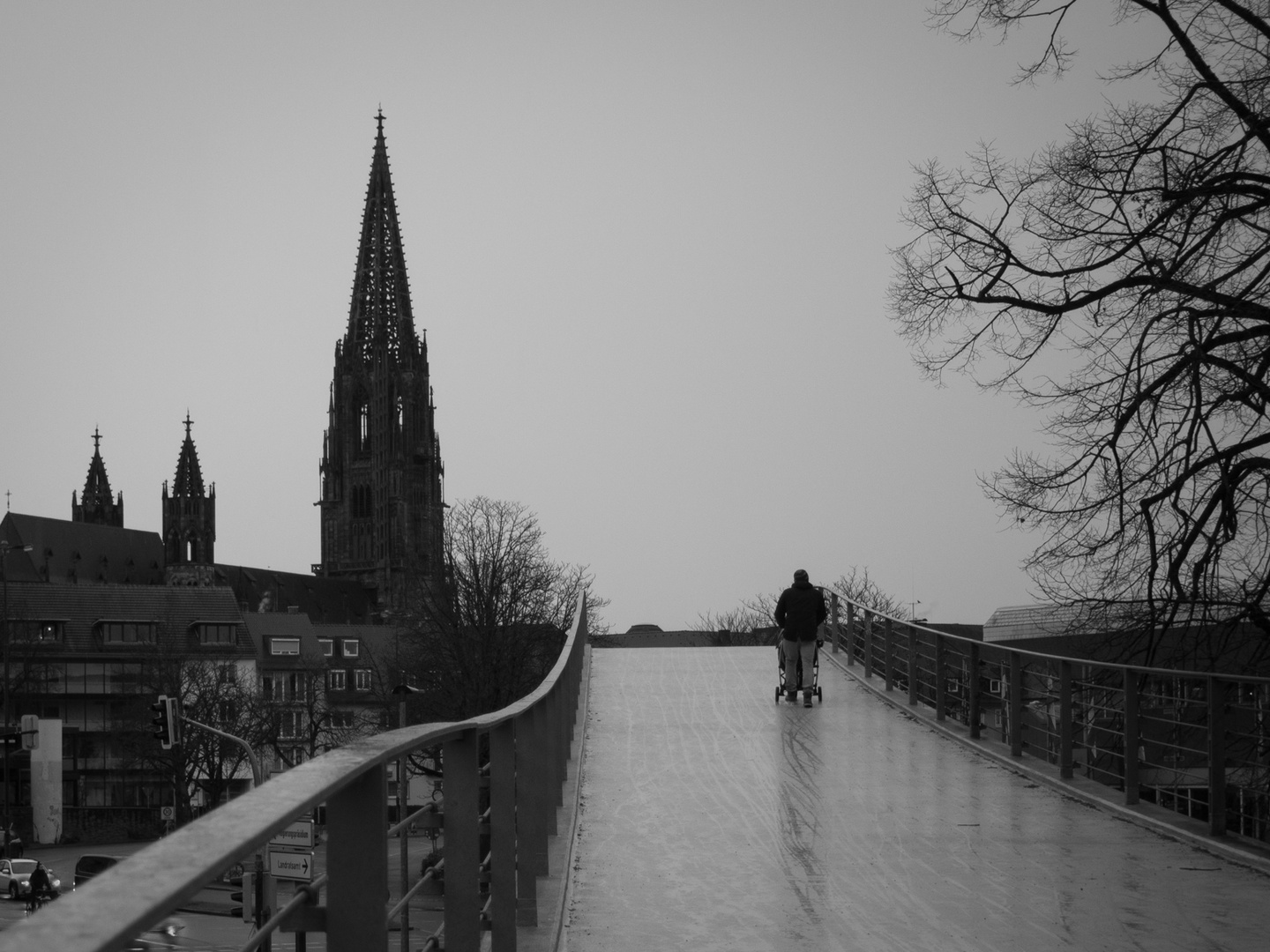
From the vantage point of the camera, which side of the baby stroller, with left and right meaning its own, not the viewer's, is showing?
back

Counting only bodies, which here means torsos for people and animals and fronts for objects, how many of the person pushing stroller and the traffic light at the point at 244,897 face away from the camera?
1

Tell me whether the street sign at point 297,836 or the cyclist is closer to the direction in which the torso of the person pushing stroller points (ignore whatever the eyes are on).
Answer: the cyclist

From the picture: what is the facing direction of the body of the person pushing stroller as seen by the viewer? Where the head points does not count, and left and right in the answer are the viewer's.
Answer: facing away from the viewer

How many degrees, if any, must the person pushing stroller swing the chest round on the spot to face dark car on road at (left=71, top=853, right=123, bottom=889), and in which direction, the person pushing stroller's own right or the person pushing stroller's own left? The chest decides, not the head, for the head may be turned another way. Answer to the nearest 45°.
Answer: approximately 45° to the person pushing stroller's own left

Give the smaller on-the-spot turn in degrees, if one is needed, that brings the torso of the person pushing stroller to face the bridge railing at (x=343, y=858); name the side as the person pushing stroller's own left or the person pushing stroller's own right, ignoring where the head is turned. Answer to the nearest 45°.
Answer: approximately 180°

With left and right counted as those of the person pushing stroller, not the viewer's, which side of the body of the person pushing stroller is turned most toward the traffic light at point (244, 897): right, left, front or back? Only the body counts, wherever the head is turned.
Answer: left

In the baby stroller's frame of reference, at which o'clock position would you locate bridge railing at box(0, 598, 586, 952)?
The bridge railing is roughly at 6 o'clock from the baby stroller.

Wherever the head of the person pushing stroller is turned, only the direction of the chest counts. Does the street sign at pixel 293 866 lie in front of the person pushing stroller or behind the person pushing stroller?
behind
